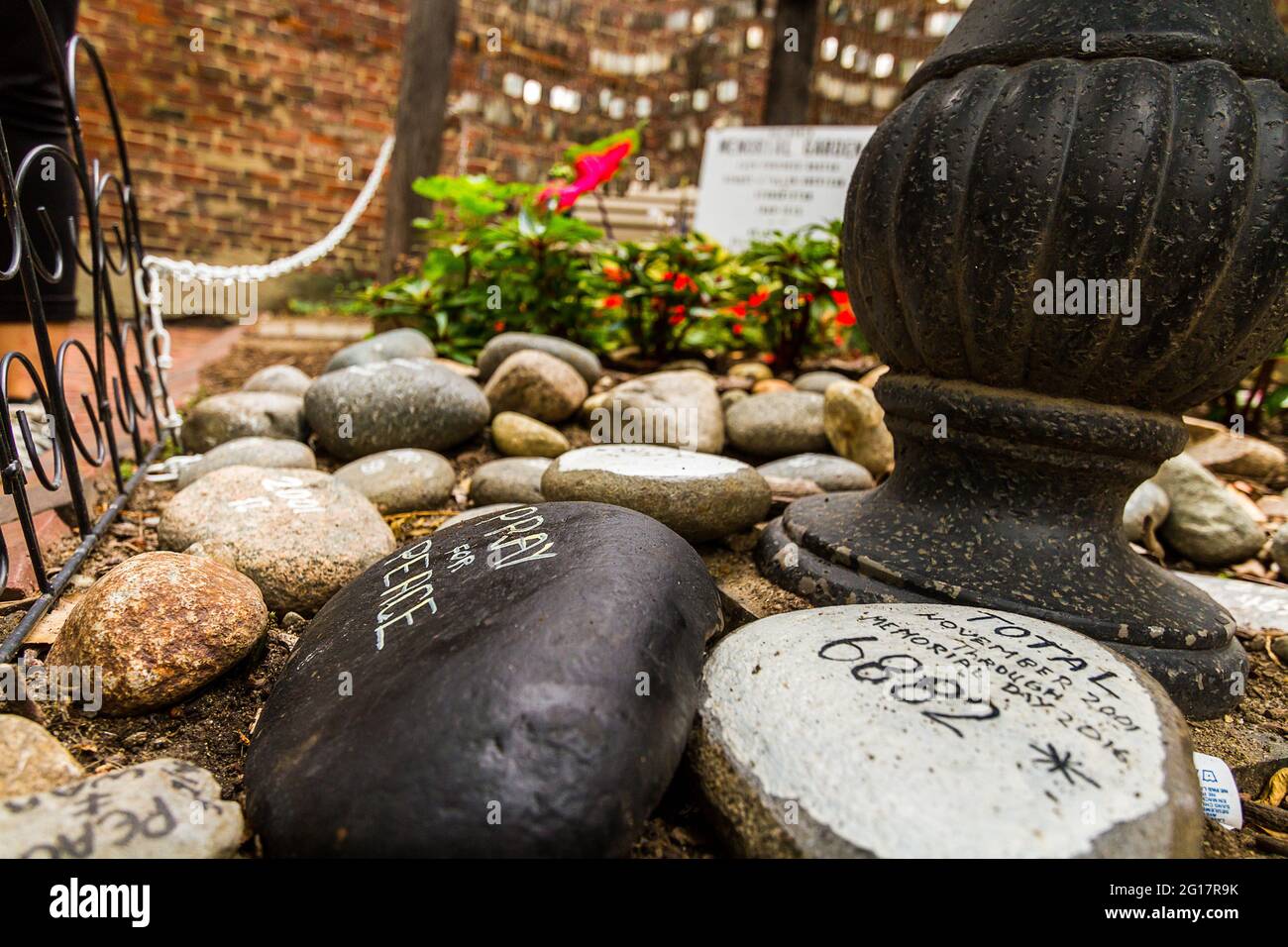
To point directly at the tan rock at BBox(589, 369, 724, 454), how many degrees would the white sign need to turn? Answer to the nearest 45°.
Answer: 0° — it already faces it

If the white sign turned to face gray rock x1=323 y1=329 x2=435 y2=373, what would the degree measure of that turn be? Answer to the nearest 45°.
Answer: approximately 45° to its right

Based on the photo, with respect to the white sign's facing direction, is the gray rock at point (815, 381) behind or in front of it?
in front

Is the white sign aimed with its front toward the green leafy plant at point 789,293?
yes

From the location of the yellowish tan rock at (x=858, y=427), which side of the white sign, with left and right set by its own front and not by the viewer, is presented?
front

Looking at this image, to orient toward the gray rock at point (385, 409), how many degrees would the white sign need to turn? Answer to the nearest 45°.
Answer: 0° — it already faces it

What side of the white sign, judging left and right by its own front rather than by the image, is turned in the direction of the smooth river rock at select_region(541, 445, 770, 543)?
front

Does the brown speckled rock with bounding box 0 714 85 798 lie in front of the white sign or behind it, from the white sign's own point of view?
in front

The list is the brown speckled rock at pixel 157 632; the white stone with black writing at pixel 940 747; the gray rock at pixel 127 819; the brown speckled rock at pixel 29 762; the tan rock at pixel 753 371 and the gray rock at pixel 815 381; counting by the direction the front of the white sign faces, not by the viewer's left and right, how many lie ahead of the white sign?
6

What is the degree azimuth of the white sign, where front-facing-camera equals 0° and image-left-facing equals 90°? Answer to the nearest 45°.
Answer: approximately 0°
